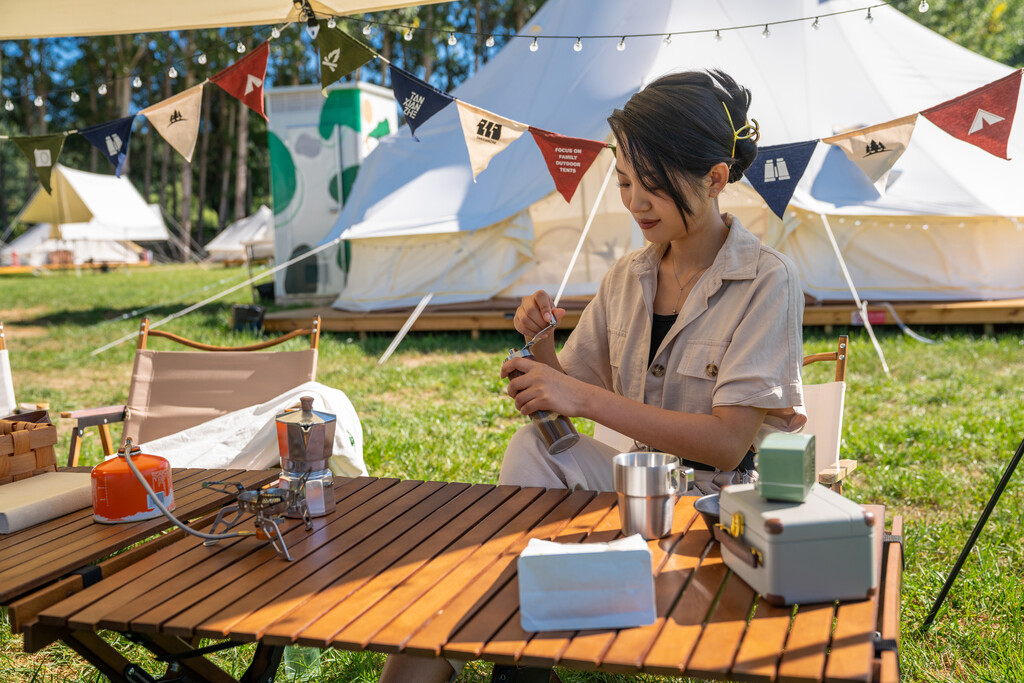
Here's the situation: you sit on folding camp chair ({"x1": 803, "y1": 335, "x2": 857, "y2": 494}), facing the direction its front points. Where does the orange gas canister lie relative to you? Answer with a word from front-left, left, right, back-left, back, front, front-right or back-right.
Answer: front

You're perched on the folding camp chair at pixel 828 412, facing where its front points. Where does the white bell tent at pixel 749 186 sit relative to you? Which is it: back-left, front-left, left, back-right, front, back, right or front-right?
back-right

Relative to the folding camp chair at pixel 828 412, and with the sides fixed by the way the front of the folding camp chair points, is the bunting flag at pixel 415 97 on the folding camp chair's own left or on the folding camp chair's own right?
on the folding camp chair's own right

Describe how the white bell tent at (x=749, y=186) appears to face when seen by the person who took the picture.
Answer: facing the viewer

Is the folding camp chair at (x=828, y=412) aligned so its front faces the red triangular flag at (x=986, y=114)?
no

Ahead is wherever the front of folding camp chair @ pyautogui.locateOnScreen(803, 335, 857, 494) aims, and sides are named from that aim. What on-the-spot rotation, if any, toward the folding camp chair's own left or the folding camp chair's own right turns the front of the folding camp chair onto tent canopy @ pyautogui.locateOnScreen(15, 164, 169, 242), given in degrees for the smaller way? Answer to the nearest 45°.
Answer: approximately 90° to the folding camp chair's own right

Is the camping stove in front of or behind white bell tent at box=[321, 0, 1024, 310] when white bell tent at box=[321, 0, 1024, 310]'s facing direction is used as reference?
in front

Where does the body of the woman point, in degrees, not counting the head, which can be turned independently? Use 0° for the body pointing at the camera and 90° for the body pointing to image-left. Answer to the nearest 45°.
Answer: approximately 45°

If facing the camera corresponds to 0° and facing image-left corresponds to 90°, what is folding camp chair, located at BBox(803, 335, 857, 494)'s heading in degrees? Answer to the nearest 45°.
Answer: approximately 45°

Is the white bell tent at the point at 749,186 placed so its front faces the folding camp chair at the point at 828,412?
yes

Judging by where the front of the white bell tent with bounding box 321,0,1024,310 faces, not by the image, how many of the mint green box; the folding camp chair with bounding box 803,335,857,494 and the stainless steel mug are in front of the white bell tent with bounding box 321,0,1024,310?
3

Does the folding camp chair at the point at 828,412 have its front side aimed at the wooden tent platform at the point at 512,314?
no

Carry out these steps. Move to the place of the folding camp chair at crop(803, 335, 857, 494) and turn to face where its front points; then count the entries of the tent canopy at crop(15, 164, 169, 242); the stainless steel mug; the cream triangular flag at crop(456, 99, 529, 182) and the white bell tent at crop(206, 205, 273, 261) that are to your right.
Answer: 3

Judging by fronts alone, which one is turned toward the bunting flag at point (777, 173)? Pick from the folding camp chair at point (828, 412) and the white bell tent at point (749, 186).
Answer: the white bell tent

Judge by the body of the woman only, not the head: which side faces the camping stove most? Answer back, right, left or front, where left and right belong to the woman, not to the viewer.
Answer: front

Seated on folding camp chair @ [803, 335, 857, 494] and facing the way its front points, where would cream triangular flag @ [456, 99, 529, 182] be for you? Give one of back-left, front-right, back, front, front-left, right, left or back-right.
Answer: right

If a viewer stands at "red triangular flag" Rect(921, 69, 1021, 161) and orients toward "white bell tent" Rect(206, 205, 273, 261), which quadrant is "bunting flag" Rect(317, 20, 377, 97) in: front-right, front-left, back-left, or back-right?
front-left

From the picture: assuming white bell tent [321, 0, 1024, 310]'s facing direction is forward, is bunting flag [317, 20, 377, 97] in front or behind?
in front

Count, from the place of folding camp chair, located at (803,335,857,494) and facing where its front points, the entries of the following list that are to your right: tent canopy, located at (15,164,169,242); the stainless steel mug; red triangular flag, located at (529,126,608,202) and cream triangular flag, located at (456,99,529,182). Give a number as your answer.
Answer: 3
